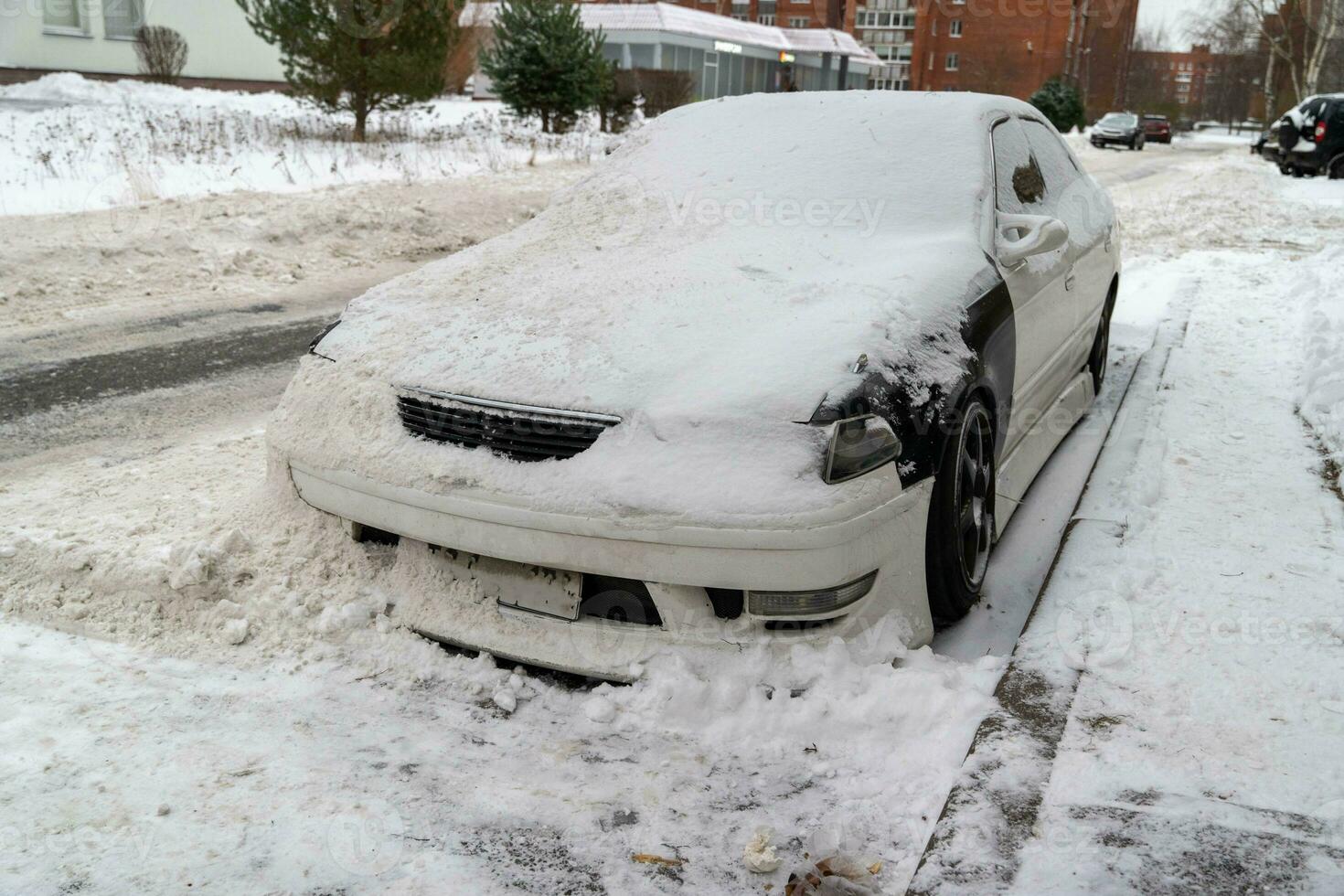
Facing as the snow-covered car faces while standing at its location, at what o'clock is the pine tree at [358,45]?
The pine tree is roughly at 4 o'clock from the snow-covered car.

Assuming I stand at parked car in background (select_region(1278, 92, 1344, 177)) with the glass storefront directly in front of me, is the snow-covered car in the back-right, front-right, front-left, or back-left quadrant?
back-left

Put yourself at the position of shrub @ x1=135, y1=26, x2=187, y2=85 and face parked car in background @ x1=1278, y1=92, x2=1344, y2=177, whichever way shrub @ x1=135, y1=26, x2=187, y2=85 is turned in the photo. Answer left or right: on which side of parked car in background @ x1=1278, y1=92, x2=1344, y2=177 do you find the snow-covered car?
right

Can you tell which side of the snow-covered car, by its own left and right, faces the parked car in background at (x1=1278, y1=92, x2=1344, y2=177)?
back

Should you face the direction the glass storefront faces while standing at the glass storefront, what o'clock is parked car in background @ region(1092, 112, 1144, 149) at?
The parked car in background is roughly at 11 o'clock from the glass storefront.

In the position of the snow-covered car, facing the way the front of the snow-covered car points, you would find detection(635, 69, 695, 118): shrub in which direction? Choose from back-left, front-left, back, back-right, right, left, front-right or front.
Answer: back-right

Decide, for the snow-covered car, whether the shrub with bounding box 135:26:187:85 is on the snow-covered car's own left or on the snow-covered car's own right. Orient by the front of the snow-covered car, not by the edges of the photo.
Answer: on the snow-covered car's own right

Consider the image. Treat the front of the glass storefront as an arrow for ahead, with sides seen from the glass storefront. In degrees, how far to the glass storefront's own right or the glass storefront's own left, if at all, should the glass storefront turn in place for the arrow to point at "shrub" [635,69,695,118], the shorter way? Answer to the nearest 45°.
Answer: approximately 45° to the glass storefront's own right

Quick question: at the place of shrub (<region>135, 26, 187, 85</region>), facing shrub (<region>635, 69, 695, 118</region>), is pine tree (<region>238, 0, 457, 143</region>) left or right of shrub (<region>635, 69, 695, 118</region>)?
right

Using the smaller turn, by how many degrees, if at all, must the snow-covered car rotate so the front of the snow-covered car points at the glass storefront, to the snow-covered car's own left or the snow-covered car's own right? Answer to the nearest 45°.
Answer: approximately 135° to the snow-covered car's own right

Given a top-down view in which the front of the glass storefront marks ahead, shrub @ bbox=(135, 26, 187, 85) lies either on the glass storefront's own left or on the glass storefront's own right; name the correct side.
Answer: on the glass storefront's own right

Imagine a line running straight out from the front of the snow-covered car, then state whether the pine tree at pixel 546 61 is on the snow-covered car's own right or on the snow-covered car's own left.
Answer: on the snow-covered car's own right

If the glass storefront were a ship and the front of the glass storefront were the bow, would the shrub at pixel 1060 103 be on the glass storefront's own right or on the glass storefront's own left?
on the glass storefront's own left

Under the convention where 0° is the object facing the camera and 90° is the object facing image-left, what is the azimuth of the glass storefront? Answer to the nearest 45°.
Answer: approximately 315°

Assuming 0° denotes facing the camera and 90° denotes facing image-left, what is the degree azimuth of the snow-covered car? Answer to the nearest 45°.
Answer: approximately 45°
